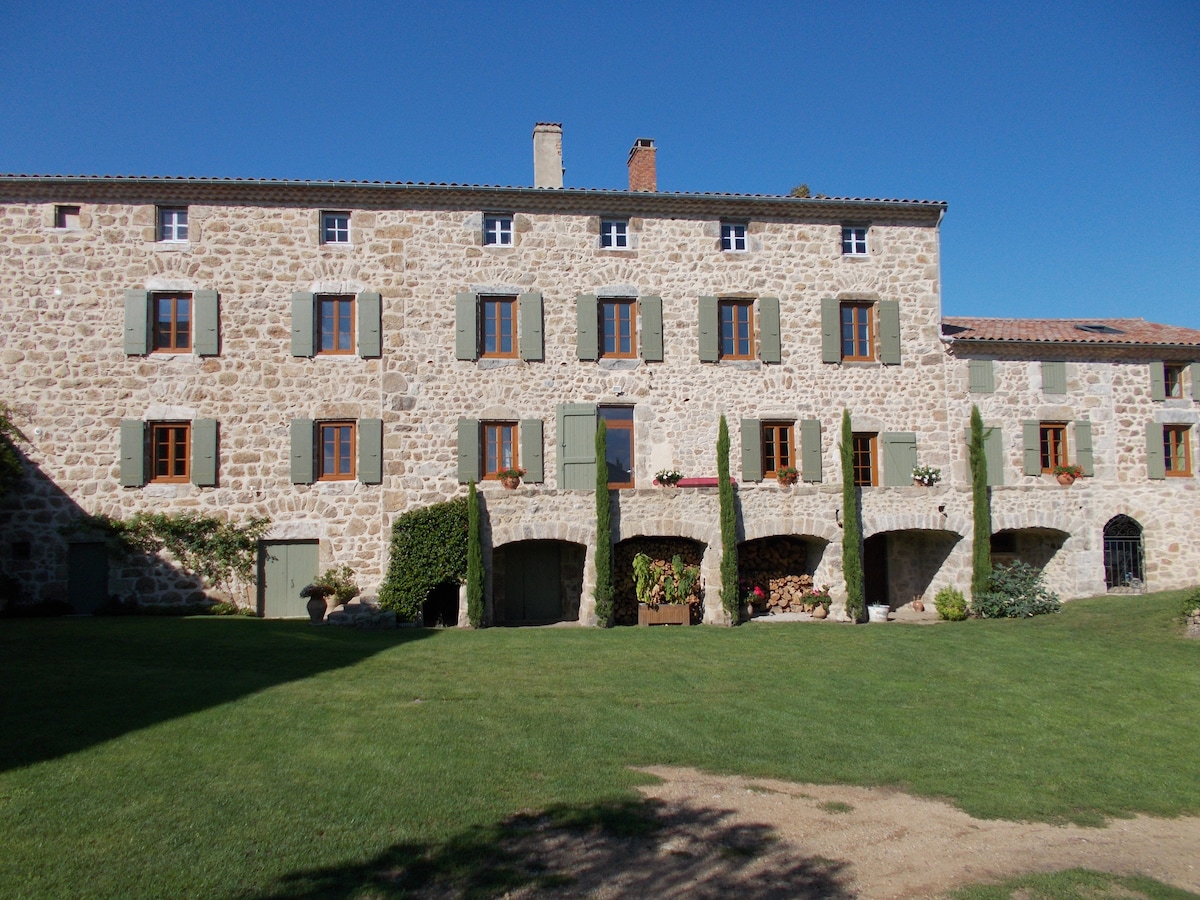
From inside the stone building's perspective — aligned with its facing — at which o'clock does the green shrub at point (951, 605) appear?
The green shrub is roughly at 9 o'clock from the stone building.

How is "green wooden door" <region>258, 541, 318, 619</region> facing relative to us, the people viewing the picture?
facing the viewer

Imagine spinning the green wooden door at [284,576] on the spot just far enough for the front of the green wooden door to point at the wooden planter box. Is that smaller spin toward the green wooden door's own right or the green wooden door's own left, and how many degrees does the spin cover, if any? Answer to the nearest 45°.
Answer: approximately 90° to the green wooden door's own left

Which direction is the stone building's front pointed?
toward the camera

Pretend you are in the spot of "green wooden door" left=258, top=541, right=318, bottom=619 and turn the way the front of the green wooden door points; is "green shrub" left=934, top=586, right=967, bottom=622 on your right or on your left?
on your left
